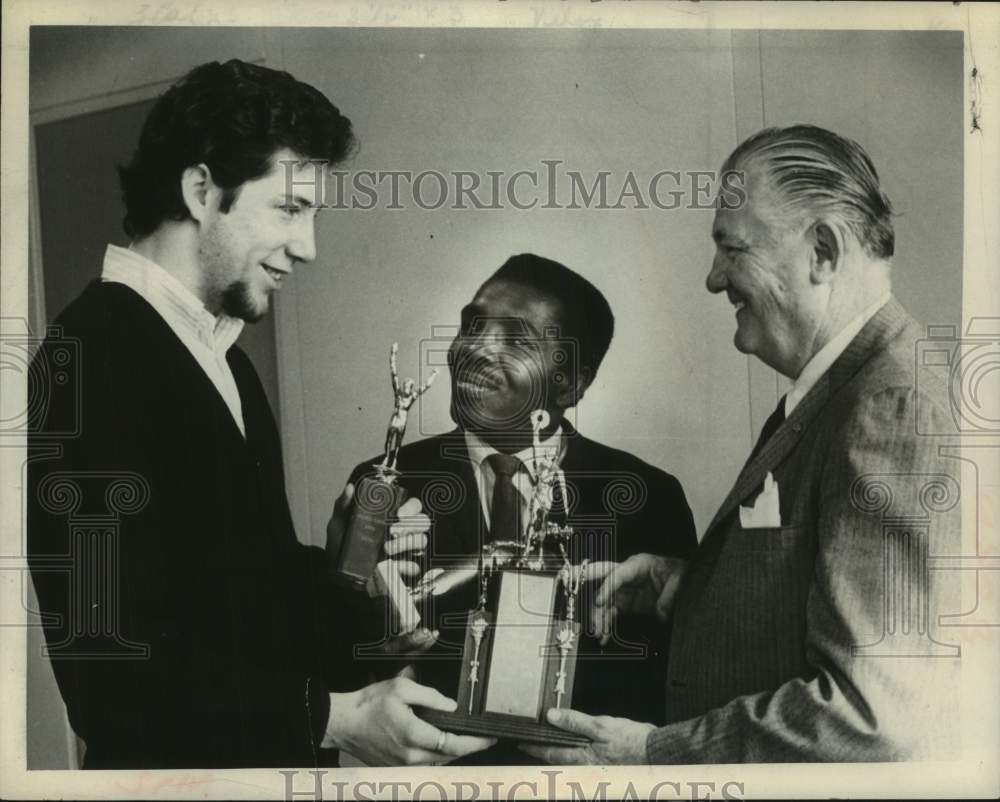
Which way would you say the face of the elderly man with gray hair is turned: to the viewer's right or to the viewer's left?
to the viewer's left

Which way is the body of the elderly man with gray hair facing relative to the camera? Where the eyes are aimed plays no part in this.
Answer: to the viewer's left
